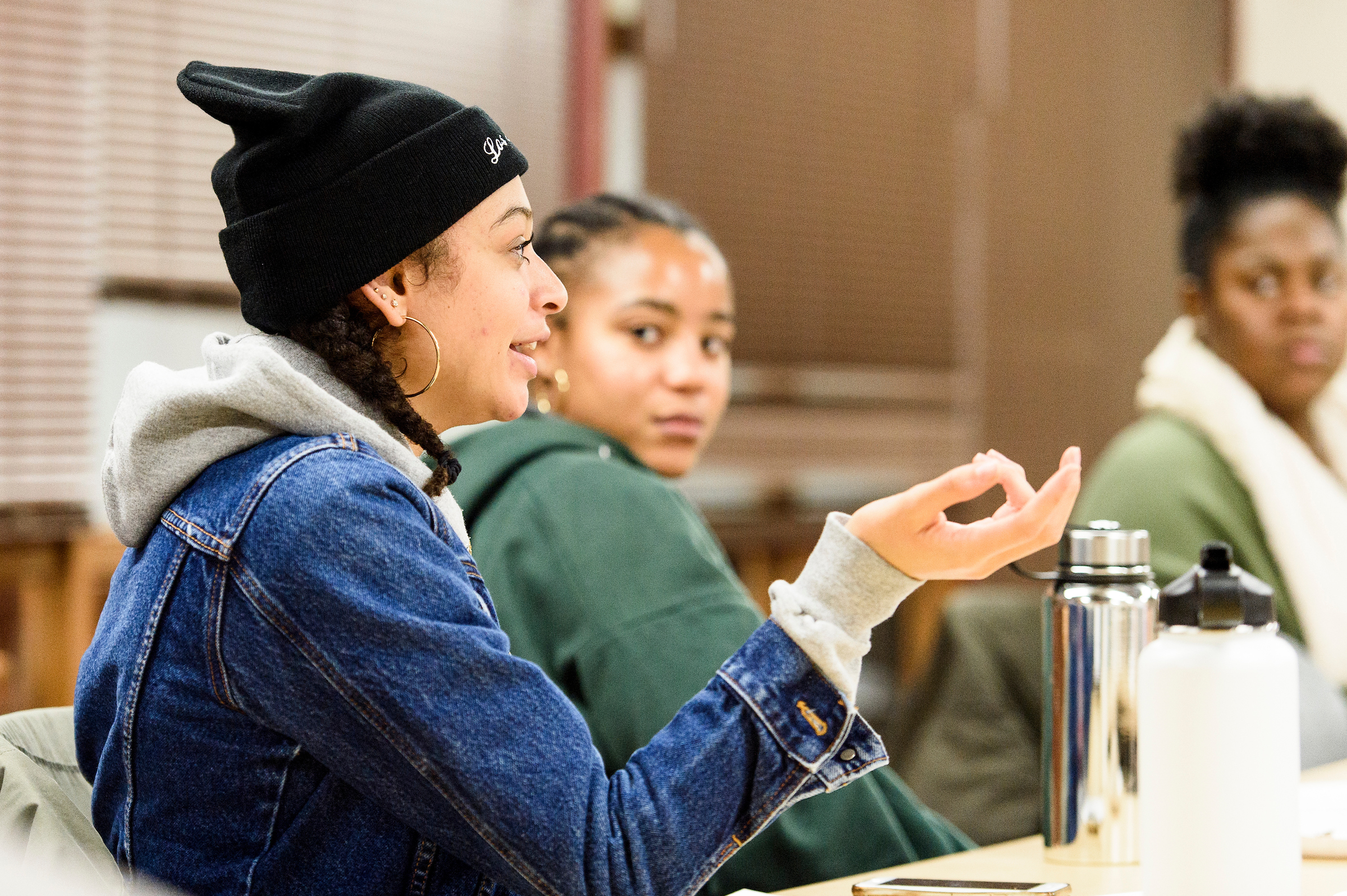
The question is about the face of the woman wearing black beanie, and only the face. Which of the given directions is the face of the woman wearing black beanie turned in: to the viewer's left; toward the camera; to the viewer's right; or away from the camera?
to the viewer's right

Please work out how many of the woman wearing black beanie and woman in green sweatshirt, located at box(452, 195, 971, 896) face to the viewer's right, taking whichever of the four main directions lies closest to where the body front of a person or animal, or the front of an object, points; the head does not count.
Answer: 2

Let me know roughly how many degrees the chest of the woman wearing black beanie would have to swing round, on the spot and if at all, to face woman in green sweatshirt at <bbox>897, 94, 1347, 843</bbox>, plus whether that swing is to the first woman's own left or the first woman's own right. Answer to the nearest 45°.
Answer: approximately 45° to the first woman's own left

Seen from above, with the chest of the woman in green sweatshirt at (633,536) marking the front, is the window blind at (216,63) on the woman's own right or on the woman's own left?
on the woman's own left

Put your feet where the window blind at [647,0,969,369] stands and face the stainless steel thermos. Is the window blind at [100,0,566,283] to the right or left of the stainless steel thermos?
right

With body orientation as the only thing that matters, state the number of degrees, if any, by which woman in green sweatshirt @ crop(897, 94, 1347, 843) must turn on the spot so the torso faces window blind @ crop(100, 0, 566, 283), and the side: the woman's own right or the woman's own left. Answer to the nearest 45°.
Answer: approximately 135° to the woman's own right

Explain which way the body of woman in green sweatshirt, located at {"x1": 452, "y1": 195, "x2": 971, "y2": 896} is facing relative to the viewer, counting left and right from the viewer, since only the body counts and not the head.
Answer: facing to the right of the viewer

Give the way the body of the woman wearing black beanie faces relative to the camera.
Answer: to the viewer's right

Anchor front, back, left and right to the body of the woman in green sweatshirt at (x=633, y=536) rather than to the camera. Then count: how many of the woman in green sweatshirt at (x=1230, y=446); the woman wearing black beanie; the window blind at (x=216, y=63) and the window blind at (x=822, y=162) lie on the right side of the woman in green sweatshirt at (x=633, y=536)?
1

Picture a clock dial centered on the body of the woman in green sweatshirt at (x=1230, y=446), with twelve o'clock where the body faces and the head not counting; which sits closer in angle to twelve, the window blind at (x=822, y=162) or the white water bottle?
the white water bottle
